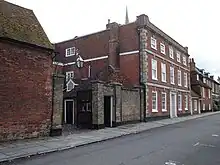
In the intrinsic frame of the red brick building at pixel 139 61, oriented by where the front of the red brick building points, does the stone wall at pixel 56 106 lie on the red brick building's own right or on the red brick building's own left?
on the red brick building's own right

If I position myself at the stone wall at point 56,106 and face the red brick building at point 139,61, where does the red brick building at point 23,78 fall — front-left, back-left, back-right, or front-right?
back-left

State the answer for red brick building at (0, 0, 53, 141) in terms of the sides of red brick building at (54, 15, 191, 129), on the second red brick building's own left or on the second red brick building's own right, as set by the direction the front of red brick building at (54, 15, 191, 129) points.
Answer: on the second red brick building's own right
